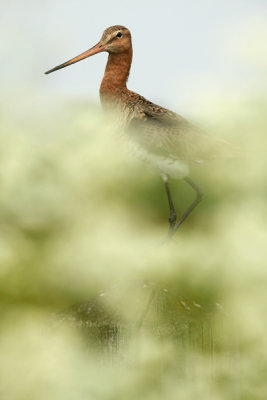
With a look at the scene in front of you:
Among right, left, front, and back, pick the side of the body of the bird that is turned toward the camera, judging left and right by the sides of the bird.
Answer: left
